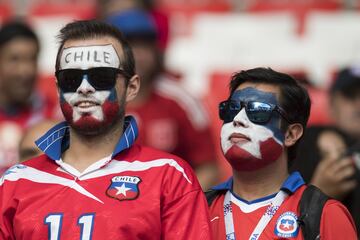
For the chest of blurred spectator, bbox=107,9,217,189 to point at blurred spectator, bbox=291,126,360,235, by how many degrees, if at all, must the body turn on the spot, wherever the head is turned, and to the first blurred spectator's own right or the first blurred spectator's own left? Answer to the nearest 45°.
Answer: approximately 90° to the first blurred spectator's own left

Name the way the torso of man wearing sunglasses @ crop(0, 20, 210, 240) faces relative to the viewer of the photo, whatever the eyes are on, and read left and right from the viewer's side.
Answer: facing the viewer and to the left of the viewer

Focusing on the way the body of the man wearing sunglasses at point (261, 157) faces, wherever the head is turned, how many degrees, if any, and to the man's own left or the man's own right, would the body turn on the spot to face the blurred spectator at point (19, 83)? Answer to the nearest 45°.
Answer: approximately 90° to the man's own right

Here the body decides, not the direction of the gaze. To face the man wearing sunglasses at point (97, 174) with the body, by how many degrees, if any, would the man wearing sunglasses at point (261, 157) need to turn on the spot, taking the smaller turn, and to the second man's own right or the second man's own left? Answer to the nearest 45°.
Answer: approximately 45° to the second man's own right

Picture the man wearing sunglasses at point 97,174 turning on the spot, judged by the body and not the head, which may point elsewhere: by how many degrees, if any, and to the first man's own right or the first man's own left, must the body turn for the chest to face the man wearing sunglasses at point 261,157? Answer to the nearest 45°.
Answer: approximately 135° to the first man's own left

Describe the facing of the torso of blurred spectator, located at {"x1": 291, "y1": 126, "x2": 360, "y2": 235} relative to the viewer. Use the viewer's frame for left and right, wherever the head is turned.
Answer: facing the viewer and to the right of the viewer

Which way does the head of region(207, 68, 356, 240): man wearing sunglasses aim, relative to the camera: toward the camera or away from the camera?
toward the camera

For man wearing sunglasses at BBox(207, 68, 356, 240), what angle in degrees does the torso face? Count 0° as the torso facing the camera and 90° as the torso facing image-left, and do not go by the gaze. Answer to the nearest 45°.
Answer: approximately 45°

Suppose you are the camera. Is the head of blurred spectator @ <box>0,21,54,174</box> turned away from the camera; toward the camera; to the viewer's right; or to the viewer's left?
toward the camera

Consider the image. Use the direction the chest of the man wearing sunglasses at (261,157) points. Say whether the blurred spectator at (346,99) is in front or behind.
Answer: behind

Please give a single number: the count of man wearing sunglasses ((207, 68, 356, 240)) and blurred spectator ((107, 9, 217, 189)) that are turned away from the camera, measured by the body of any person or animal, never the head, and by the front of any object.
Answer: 0

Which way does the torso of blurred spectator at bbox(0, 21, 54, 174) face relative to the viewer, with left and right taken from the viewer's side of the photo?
facing the viewer

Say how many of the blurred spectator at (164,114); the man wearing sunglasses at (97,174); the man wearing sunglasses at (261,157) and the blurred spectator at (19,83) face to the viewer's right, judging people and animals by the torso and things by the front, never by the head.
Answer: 0

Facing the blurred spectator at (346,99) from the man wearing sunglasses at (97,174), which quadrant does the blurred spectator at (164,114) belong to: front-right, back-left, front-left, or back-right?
front-left

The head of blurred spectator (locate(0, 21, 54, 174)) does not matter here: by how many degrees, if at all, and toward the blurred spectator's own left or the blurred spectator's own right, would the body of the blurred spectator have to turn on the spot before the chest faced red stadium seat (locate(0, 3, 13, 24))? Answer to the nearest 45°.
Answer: approximately 180°

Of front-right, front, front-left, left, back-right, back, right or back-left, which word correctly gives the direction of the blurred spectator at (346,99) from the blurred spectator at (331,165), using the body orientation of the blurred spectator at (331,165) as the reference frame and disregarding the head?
back-left
